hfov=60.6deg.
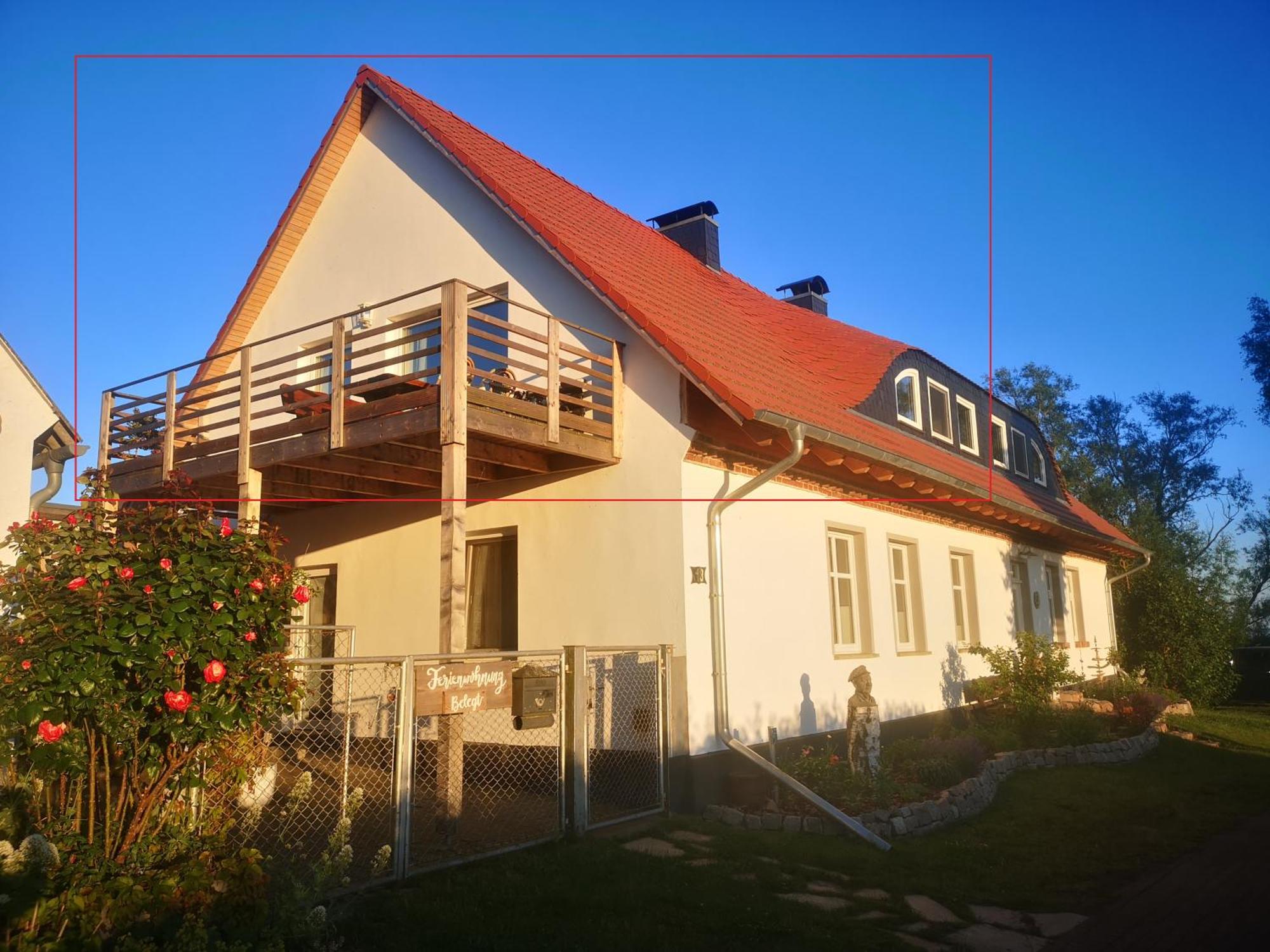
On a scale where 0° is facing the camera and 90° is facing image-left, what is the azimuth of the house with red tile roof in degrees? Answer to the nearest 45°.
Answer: approximately 315°

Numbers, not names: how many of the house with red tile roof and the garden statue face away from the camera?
0

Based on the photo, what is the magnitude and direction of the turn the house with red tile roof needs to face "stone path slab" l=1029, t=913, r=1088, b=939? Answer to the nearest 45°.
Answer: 0° — it already faces it

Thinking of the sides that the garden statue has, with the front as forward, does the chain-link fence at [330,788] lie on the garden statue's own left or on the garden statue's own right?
on the garden statue's own right

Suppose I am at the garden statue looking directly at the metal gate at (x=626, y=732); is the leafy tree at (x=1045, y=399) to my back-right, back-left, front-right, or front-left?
back-right

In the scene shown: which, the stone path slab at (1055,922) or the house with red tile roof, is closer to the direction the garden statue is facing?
the stone path slab

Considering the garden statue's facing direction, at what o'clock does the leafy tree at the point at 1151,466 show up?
The leafy tree is roughly at 8 o'clock from the garden statue.

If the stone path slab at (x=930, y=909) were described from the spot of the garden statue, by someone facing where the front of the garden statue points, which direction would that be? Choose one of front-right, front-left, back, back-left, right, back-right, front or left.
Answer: front-right

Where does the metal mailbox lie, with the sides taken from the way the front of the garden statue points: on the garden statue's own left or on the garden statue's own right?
on the garden statue's own right

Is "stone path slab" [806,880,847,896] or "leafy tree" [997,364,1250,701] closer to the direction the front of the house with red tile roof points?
the stone path slab

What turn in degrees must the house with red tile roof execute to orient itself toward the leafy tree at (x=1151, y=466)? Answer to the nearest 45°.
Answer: approximately 90° to its left

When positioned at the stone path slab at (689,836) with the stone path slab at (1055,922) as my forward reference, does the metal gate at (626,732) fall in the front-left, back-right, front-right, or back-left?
back-left
